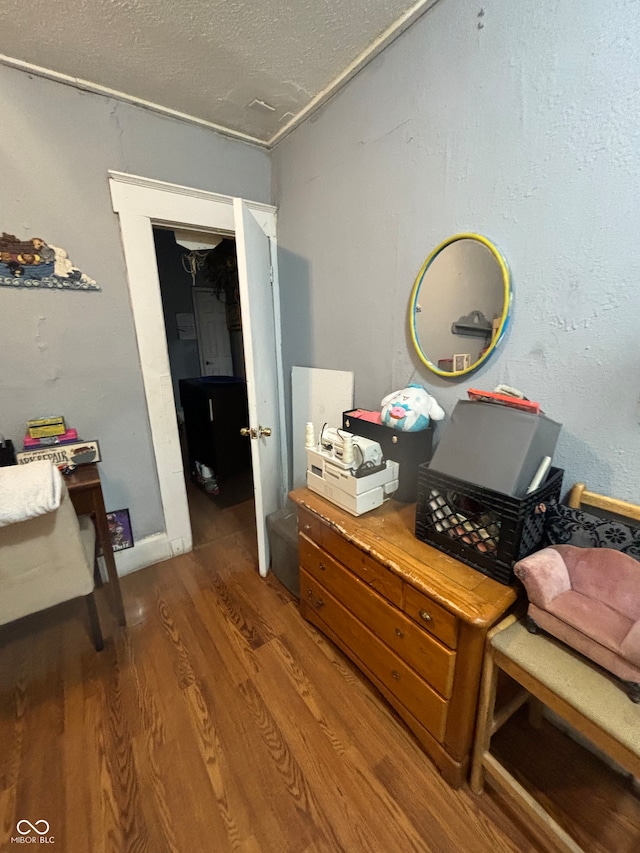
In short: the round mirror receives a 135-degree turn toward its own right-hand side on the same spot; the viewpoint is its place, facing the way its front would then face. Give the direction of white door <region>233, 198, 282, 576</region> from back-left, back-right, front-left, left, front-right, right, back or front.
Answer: left

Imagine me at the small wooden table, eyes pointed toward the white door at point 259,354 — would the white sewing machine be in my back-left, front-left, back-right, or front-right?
front-right

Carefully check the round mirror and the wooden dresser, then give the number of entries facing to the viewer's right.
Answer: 0

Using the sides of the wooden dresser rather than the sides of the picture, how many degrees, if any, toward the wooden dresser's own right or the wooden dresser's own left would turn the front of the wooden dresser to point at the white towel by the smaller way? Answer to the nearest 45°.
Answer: approximately 45° to the wooden dresser's own right

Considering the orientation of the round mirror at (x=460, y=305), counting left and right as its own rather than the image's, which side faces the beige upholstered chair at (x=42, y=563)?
front

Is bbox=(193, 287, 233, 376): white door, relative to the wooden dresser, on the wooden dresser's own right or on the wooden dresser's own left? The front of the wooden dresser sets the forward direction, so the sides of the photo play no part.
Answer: on the wooden dresser's own right

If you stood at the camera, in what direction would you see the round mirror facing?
facing the viewer and to the left of the viewer

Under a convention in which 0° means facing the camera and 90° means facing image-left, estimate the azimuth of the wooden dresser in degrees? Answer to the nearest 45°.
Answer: approximately 45°

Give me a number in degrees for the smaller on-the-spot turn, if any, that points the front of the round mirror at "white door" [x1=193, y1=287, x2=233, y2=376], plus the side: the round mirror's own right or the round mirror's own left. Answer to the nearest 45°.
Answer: approximately 90° to the round mirror's own right
